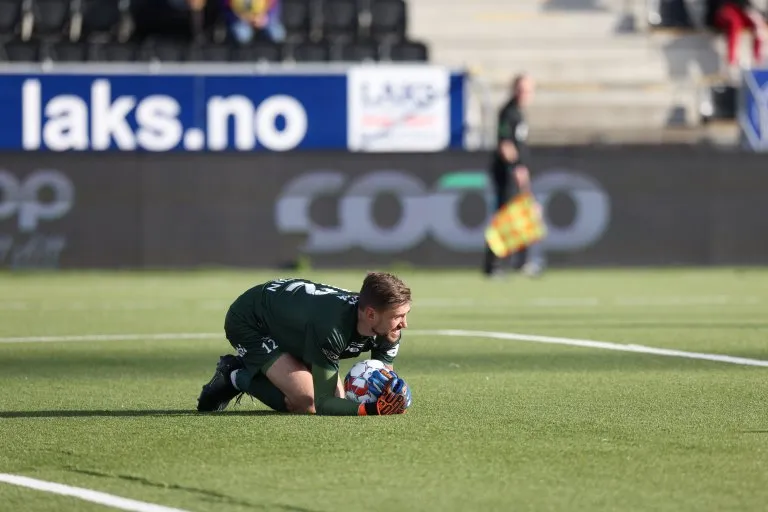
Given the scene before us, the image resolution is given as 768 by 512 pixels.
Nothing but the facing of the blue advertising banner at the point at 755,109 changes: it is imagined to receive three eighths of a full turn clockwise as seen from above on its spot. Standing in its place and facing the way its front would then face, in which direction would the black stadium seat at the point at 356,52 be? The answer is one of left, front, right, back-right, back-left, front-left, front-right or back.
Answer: front-left

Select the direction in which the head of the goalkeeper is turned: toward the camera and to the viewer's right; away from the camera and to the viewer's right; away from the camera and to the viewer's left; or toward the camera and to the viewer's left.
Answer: toward the camera and to the viewer's right

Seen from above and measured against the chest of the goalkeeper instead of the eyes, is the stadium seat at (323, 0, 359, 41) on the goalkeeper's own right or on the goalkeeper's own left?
on the goalkeeper's own left

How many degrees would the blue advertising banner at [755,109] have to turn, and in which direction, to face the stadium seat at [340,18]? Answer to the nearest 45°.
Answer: approximately 90° to its right

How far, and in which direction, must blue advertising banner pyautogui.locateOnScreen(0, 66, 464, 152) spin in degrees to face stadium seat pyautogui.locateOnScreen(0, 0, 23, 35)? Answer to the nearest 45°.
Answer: approximately 135° to its right

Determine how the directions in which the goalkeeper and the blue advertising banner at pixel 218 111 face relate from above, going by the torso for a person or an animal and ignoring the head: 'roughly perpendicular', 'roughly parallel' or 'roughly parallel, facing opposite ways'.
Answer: roughly perpendicular

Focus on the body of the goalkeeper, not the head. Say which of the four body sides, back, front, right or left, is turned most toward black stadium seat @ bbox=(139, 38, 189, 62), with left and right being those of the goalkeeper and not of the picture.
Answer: left

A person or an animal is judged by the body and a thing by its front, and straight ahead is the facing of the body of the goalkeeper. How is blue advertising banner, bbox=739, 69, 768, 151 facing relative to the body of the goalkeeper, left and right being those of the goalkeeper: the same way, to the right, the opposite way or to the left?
to the right

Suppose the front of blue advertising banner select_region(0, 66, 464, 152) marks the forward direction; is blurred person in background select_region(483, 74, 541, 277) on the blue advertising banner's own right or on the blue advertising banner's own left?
on the blue advertising banner's own left

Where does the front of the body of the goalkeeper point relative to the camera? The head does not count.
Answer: to the viewer's right

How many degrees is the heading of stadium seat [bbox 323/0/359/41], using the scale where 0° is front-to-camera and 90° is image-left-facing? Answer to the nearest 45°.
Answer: approximately 0°
